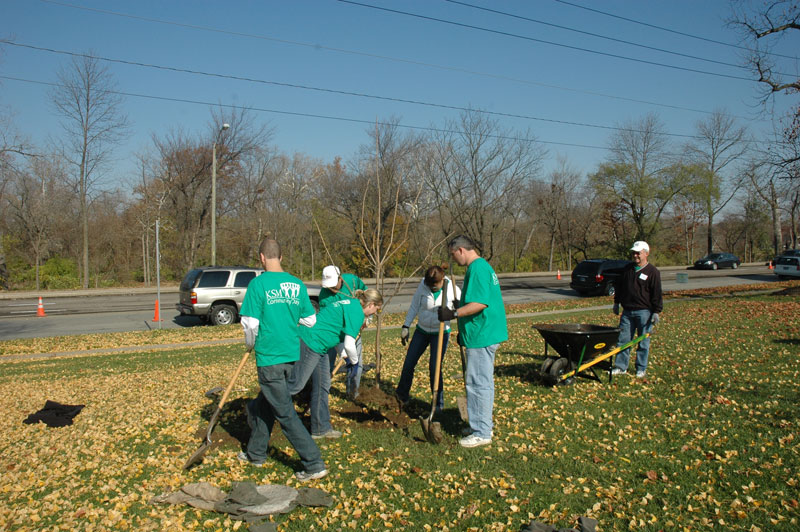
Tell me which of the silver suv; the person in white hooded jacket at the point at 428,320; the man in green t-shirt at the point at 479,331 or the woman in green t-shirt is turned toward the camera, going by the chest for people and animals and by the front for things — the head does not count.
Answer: the person in white hooded jacket

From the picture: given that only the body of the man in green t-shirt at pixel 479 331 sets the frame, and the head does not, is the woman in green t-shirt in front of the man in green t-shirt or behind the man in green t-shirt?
in front

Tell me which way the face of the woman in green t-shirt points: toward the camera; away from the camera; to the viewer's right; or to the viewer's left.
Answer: to the viewer's right

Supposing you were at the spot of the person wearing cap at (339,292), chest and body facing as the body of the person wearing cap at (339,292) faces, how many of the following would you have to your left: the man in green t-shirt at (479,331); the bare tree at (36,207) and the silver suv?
1

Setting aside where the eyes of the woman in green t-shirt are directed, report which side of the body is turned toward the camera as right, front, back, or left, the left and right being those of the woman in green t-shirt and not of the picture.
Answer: right

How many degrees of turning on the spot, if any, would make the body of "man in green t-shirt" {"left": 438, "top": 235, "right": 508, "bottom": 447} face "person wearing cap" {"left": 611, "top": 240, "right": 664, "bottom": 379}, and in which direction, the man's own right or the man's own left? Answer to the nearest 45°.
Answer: approximately 135° to the man's own right

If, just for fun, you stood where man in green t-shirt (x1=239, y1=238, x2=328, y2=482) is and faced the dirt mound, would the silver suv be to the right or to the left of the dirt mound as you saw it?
left

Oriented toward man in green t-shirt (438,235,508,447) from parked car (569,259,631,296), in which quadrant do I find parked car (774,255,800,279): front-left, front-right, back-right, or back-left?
back-left

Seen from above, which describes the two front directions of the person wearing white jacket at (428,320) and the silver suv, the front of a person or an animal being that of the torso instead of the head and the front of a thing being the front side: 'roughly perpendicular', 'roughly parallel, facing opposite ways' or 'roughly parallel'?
roughly perpendicular

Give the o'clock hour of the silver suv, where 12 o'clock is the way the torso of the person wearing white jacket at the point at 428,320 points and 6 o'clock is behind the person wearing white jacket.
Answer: The silver suv is roughly at 5 o'clock from the person wearing white jacket.

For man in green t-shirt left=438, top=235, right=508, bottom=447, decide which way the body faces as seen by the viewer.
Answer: to the viewer's left

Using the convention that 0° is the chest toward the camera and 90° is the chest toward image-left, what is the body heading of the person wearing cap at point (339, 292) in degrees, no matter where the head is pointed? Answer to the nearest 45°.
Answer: approximately 45°
